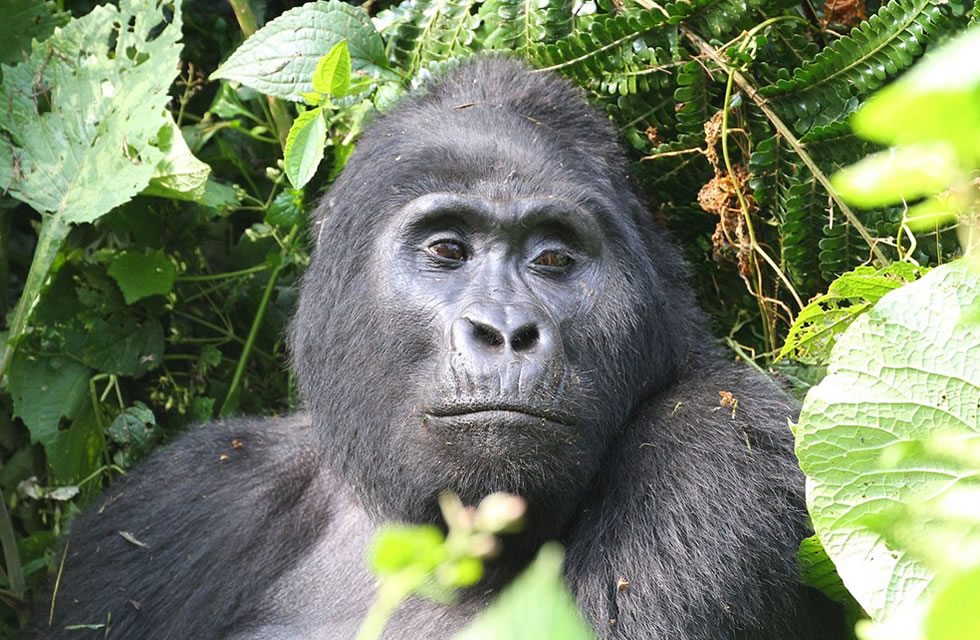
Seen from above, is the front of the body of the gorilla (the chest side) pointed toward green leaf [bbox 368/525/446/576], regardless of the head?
yes

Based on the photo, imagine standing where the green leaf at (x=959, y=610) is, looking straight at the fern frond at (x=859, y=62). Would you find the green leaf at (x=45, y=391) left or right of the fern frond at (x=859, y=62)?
left

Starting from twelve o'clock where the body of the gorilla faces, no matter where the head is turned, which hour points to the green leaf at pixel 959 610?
The green leaf is roughly at 12 o'clock from the gorilla.

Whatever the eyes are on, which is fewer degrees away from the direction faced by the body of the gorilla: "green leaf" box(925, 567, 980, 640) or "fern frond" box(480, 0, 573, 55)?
the green leaf

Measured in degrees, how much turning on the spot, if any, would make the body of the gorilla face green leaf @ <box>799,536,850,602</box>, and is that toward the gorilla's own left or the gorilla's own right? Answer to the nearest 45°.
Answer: approximately 45° to the gorilla's own left

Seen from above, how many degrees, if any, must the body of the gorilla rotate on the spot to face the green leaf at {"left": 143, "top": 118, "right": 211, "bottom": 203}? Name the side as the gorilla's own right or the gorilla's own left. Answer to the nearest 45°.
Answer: approximately 135° to the gorilla's own right

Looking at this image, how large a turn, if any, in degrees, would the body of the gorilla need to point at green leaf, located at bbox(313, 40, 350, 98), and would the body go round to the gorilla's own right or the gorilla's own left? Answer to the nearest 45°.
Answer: approximately 135° to the gorilla's own right

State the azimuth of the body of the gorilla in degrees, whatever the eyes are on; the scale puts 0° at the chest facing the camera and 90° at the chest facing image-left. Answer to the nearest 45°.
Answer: approximately 0°

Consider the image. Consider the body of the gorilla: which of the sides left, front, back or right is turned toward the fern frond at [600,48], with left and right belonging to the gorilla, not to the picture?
back

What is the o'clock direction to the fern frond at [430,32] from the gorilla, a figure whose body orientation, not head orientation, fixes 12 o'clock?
The fern frond is roughly at 6 o'clock from the gorilla.

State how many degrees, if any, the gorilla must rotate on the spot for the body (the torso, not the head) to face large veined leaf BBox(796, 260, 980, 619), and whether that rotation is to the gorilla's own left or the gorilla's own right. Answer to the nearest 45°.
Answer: approximately 45° to the gorilla's own left
